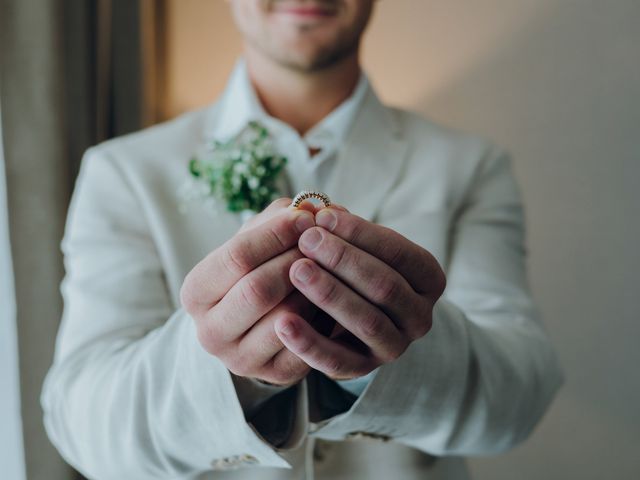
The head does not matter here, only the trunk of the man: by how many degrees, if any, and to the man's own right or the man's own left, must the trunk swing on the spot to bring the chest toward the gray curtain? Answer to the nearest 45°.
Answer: approximately 135° to the man's own right

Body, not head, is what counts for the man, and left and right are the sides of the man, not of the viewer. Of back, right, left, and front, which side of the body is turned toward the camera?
front

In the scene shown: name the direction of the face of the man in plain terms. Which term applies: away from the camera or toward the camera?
toward the camera
